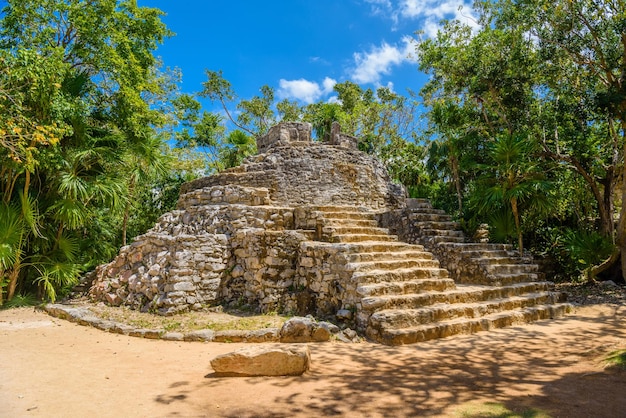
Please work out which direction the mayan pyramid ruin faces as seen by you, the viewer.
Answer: facing the viewer and to the right of the viewer

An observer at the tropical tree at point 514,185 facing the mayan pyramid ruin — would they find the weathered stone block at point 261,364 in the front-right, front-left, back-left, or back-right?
front-left

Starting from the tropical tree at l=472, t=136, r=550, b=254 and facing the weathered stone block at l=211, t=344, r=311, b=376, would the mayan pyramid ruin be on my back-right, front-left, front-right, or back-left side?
front-right

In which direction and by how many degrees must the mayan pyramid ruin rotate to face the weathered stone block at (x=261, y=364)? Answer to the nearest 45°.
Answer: approximately 45° to its right

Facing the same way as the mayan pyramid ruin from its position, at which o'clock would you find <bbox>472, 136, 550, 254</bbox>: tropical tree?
The tropical tree is roughly at 10 o'clock from the mayan pyramid ruin.

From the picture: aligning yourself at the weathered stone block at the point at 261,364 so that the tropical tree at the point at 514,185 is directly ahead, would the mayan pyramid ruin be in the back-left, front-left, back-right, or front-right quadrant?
front-left

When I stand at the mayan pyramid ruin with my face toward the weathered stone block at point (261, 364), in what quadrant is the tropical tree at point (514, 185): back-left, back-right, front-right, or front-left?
back-left
